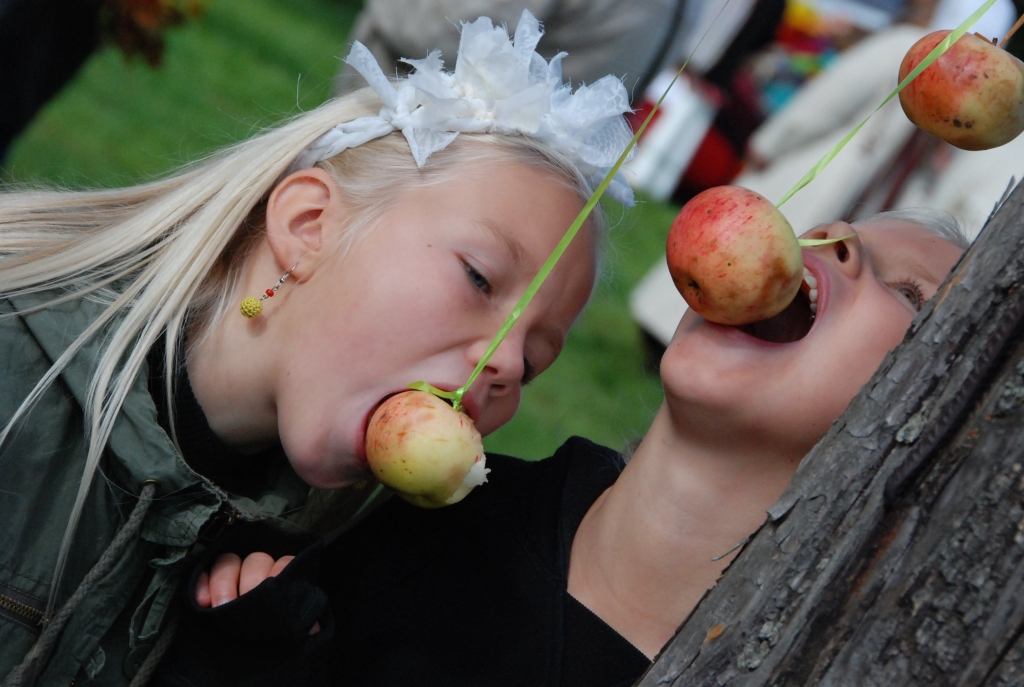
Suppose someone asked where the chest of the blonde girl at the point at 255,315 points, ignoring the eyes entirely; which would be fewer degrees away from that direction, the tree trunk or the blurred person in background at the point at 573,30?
the tree trunk

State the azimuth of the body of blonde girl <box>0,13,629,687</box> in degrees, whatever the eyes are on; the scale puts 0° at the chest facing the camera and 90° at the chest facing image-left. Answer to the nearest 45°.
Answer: approximately 315°

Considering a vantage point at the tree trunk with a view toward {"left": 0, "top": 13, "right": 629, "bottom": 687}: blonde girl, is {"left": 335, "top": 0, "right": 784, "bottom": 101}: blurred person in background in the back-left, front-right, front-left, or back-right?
front-right

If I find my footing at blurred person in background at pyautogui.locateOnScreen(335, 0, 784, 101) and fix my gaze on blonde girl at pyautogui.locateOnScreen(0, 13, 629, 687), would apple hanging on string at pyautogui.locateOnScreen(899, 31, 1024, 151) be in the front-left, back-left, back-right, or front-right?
front-left

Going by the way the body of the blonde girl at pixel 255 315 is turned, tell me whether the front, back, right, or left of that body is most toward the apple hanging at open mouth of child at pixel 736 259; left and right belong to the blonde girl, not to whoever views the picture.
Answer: front

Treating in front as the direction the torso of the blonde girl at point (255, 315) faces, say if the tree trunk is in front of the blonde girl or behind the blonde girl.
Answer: in front
